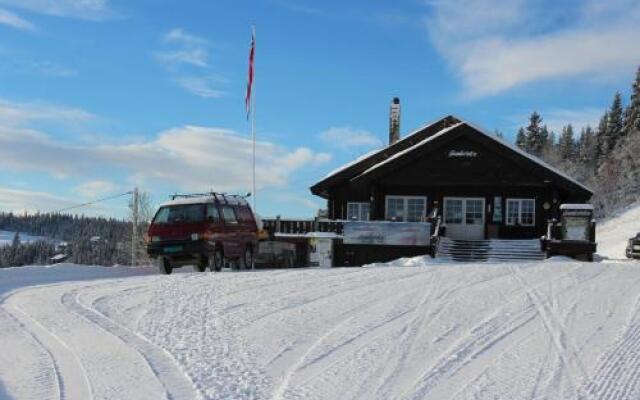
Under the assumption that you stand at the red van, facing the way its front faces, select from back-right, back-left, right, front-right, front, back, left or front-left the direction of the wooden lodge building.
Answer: back

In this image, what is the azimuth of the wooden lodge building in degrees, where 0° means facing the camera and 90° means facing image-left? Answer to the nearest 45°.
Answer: approximately 0°

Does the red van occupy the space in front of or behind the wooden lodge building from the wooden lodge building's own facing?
in front

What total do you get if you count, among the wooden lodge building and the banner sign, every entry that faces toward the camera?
2
